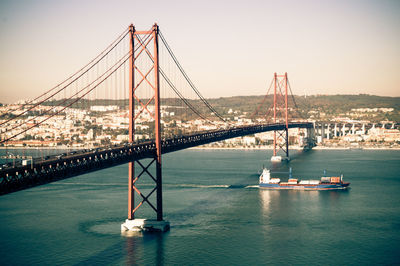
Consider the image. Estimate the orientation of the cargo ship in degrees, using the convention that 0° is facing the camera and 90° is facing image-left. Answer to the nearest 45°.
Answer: approximately 270°
